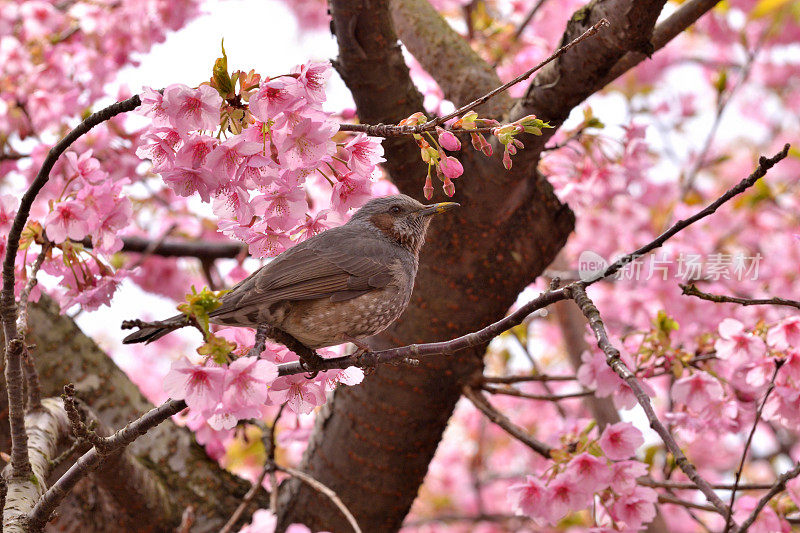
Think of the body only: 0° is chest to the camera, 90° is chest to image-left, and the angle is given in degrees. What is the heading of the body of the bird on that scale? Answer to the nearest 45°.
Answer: approximately 270°

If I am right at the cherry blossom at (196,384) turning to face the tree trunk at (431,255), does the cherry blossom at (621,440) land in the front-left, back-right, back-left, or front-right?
front-right

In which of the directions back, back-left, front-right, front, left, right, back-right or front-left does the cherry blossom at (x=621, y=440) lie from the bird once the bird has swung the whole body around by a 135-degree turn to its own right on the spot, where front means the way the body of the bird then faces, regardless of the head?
back-left
